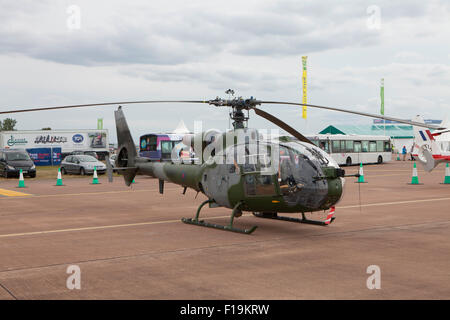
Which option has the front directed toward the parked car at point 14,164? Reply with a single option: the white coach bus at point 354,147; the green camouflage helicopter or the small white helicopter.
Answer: the white coach bus

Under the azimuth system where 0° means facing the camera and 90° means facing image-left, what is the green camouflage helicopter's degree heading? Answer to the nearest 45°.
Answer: approximately 315°

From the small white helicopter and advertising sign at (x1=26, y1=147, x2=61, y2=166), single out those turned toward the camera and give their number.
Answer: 1

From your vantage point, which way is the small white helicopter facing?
to the viewer's right

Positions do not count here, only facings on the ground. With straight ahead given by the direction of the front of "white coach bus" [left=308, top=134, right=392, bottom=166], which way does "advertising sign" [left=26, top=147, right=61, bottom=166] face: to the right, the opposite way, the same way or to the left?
to the left

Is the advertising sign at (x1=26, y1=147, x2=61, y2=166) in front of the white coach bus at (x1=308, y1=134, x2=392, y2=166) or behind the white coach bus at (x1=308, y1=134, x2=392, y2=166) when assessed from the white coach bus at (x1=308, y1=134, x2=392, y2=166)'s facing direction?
in front

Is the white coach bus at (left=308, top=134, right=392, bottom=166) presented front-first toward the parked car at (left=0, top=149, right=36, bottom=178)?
yes

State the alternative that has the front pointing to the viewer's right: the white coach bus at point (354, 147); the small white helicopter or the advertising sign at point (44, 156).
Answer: the small white helicopter
